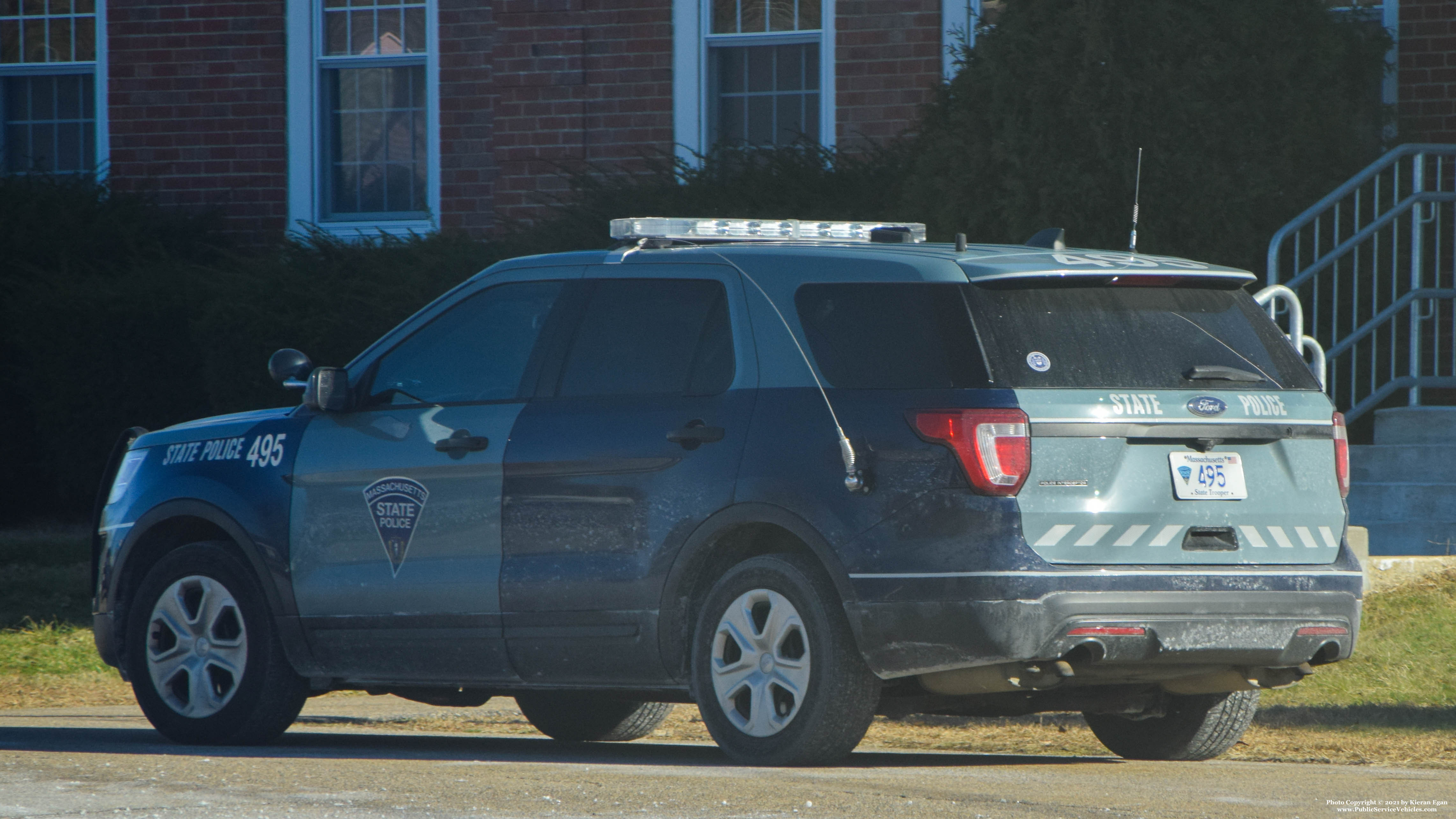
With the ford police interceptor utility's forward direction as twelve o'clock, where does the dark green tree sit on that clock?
The dark green tree is roughly at 2 o'clock from the ford police interceptor utility.

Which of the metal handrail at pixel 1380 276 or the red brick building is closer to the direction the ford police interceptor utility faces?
the red brick building

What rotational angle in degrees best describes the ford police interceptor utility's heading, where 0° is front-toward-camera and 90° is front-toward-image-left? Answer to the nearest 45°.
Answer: approximately 135°

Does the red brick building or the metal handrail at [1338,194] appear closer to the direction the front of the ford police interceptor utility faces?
the red brick building

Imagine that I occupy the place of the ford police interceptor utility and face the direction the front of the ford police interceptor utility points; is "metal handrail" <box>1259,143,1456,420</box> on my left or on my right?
on my right

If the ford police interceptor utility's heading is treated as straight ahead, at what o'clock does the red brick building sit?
The red brick building is roughly at 1 o'clock from the ford police interceptor utility.

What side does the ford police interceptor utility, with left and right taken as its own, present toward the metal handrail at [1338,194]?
right
